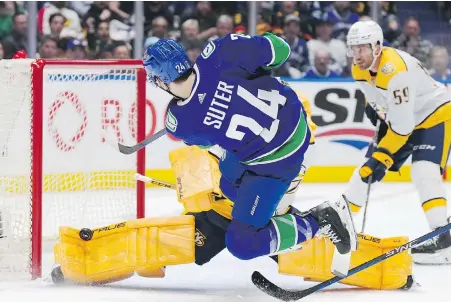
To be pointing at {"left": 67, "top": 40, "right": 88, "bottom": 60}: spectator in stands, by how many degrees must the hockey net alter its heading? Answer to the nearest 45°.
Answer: approximately 135° to its left

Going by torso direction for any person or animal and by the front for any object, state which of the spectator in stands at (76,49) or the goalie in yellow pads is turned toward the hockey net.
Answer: the spectator in stands

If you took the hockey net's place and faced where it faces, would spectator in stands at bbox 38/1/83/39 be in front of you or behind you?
behind

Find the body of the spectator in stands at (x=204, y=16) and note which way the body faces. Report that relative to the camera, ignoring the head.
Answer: toward the camera

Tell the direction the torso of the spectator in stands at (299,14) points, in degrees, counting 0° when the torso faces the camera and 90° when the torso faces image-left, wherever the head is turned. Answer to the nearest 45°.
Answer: approximately 0°

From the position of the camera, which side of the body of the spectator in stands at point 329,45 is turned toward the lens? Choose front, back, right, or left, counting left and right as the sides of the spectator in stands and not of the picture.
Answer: front

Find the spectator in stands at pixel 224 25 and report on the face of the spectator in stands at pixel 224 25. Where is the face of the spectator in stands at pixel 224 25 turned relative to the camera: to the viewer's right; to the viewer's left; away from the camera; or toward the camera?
toward the camera

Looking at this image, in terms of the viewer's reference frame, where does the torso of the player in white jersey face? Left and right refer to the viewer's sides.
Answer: facing the viewer and to the left of the viewer

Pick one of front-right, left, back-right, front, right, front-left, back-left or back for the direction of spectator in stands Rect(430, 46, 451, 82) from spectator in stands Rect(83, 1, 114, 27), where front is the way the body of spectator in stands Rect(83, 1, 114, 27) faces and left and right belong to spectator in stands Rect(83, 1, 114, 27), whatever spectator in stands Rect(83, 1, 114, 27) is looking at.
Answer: left

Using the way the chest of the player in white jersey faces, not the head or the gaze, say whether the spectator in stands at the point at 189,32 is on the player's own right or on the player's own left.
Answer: on the player's own right

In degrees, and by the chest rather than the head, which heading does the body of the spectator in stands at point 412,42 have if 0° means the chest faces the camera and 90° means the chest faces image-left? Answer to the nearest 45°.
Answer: approximately 0°
